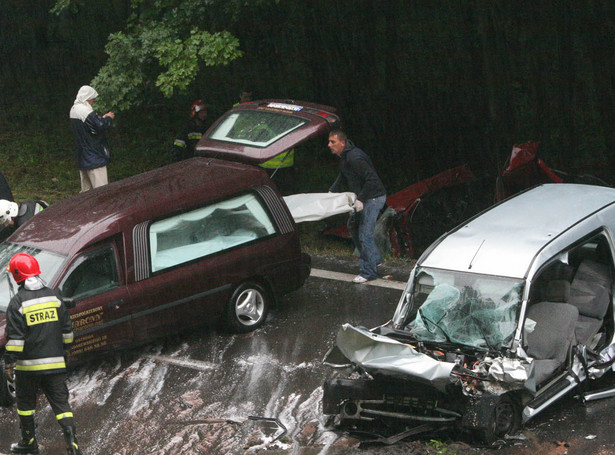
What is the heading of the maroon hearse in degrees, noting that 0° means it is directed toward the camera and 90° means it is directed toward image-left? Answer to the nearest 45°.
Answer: approximately 45°

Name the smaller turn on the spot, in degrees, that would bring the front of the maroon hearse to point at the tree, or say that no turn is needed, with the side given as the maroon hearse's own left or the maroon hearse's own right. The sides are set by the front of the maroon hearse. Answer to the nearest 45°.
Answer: approximately 135° to the maroon hearse's own right

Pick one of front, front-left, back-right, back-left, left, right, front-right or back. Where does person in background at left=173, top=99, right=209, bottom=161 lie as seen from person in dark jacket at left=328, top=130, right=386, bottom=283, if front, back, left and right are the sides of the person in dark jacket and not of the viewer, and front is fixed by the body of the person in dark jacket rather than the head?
front-right

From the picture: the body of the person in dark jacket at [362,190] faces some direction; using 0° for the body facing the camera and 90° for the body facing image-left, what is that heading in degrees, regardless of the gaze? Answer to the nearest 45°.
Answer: approximately 90°

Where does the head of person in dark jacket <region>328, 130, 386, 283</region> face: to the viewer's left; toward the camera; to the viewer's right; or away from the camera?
to the viewer's left

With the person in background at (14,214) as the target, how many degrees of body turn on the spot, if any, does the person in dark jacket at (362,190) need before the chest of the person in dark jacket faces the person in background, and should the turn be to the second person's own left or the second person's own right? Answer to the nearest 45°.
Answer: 0° — they already face them

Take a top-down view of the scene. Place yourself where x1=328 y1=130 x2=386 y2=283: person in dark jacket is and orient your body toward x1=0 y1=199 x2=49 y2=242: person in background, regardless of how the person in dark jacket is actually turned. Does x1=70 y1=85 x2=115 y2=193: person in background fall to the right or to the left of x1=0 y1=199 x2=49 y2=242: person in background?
right

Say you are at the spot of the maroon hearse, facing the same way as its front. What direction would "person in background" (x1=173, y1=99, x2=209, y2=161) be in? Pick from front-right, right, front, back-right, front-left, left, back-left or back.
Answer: back-right
